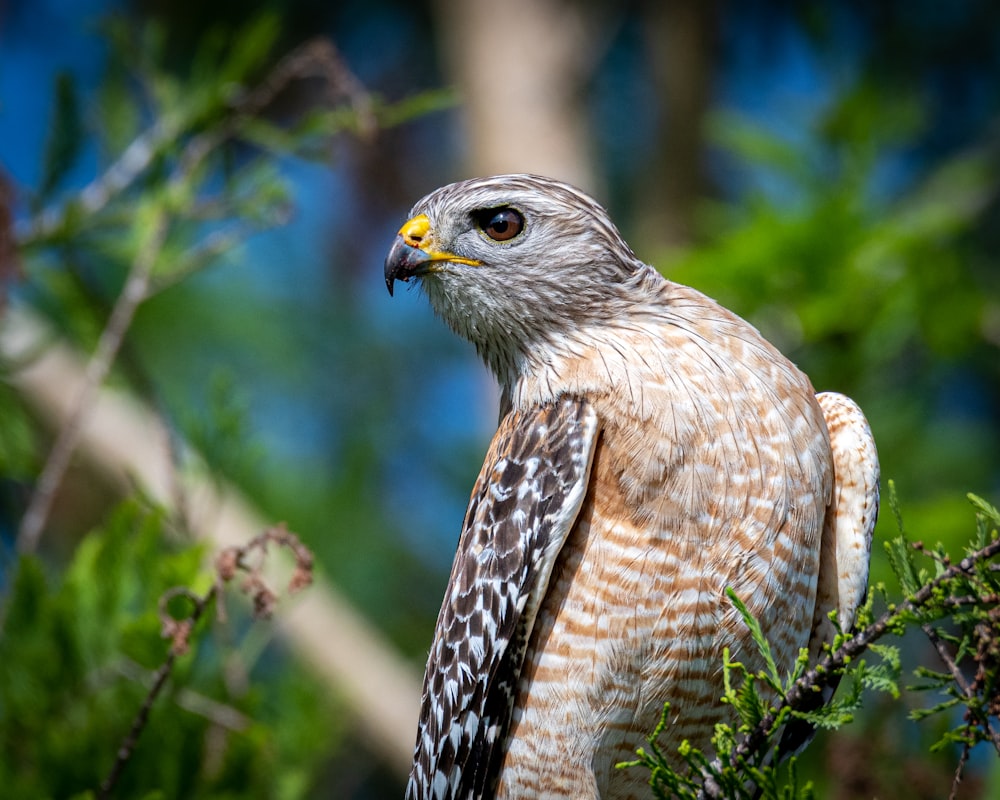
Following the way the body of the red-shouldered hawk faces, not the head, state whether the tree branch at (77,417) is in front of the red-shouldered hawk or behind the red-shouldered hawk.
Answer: behind
